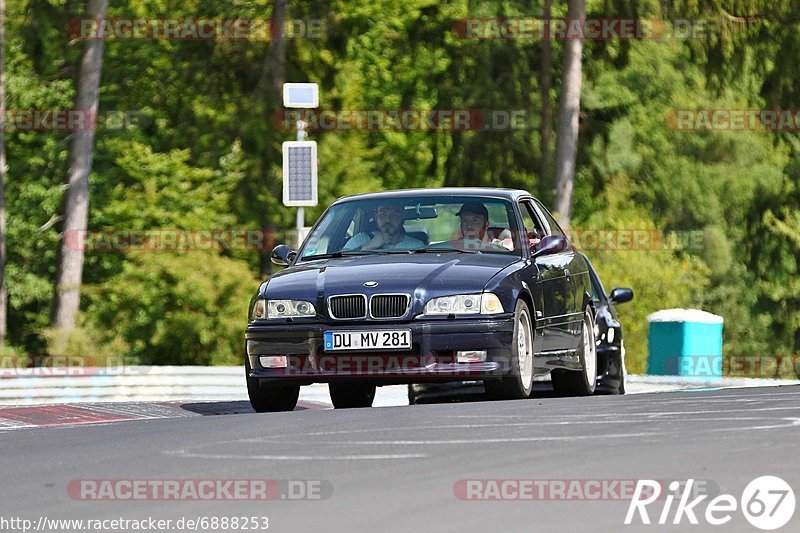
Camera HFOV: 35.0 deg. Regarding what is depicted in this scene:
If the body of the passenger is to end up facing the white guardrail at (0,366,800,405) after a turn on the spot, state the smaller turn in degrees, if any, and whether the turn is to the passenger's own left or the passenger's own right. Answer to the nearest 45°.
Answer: approximately 135° to the passenger's own right

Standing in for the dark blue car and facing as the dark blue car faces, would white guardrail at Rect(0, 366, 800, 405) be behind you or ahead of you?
behind

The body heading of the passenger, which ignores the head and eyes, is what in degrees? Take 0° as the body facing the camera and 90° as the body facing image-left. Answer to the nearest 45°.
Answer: approximately 0°

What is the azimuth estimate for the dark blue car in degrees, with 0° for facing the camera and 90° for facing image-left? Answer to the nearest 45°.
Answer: approximately 0°
